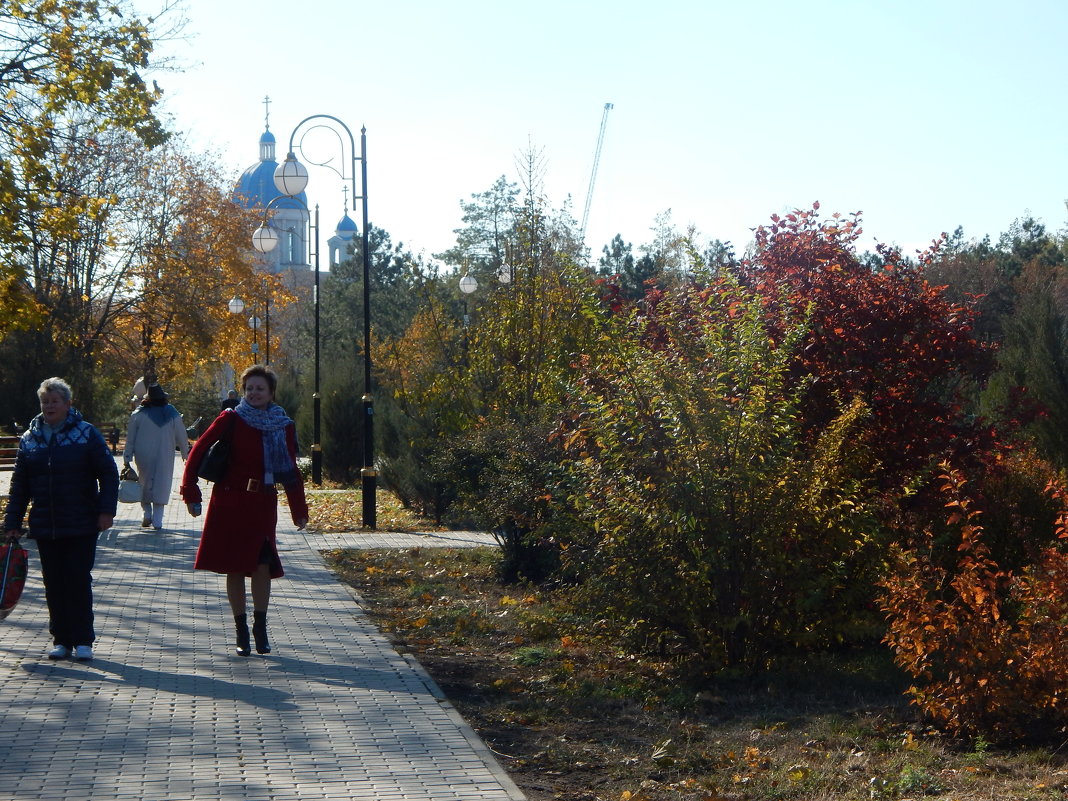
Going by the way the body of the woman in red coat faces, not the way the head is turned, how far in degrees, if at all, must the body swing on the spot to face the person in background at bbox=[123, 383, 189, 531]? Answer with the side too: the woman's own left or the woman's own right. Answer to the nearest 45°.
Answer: approximately 180°

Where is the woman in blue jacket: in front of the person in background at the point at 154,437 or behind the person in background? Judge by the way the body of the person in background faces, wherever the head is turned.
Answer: behind

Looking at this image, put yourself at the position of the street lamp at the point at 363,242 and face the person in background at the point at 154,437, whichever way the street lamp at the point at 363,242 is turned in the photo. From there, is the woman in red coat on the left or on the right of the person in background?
left

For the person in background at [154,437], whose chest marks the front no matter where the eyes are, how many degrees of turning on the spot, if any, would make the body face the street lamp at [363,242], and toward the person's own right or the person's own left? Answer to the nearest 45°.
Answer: approximately 45° to the person's own right

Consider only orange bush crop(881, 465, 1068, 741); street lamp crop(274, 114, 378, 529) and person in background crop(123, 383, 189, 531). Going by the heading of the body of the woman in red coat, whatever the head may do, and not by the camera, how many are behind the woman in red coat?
2

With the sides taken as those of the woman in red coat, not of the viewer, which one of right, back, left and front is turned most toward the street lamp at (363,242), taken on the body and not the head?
back

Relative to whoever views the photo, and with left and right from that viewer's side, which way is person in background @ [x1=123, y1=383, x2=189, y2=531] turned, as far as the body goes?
facing away from the viewer

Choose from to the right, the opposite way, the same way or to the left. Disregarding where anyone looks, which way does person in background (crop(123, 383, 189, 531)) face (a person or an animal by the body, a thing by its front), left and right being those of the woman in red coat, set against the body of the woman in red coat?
the opposite way

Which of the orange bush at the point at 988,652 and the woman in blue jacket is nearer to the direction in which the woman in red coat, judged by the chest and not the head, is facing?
the orange bush

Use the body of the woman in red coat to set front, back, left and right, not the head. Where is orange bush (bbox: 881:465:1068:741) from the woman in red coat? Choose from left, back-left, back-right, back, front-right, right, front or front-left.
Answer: front-left

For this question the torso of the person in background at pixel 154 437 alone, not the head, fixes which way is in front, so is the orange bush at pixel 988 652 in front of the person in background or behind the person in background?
behind

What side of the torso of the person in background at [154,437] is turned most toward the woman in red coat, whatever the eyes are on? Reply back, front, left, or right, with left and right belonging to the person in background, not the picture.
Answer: back
